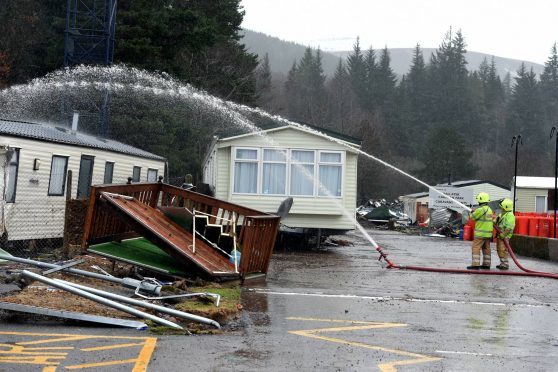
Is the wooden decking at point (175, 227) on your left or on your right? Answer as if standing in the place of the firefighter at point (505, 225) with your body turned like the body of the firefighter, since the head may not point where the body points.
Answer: on your left

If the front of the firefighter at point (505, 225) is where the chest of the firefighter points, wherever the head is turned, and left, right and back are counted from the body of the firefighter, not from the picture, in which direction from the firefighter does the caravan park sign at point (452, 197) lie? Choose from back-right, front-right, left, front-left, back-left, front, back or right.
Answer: right

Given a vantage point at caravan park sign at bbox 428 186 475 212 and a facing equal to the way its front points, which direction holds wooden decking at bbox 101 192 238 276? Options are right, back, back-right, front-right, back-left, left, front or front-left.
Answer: front

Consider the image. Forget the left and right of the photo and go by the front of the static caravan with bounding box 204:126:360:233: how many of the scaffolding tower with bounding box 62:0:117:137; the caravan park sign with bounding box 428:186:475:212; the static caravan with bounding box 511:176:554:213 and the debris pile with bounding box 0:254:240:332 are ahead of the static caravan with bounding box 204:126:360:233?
1

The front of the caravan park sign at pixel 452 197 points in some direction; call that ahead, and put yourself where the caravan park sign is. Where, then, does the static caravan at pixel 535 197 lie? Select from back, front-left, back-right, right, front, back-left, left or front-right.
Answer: back-left

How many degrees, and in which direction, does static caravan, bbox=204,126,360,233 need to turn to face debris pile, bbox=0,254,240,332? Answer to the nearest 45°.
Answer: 0° — it already faces it

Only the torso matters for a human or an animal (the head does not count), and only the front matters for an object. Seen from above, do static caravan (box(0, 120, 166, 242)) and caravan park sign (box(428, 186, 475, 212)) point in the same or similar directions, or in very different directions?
same or similar directions

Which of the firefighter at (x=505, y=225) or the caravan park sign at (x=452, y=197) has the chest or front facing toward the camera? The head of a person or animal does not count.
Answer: the caravan park sign

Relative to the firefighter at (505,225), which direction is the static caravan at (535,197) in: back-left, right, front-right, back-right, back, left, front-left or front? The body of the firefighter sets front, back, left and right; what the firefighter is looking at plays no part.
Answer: right

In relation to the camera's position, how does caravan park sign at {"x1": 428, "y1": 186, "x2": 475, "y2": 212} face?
facing the viewer

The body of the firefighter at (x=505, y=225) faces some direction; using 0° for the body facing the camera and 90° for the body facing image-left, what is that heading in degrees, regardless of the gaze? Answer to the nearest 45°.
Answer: approximately 90°

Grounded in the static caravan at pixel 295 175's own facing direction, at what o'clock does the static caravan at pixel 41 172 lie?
the static caravan at pixel 41 172 is roughly at 2 o'clock from the static caravan at pixel 295 175.

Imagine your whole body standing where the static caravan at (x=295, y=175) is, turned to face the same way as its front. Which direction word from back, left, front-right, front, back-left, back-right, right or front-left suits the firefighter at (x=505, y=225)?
front-left
